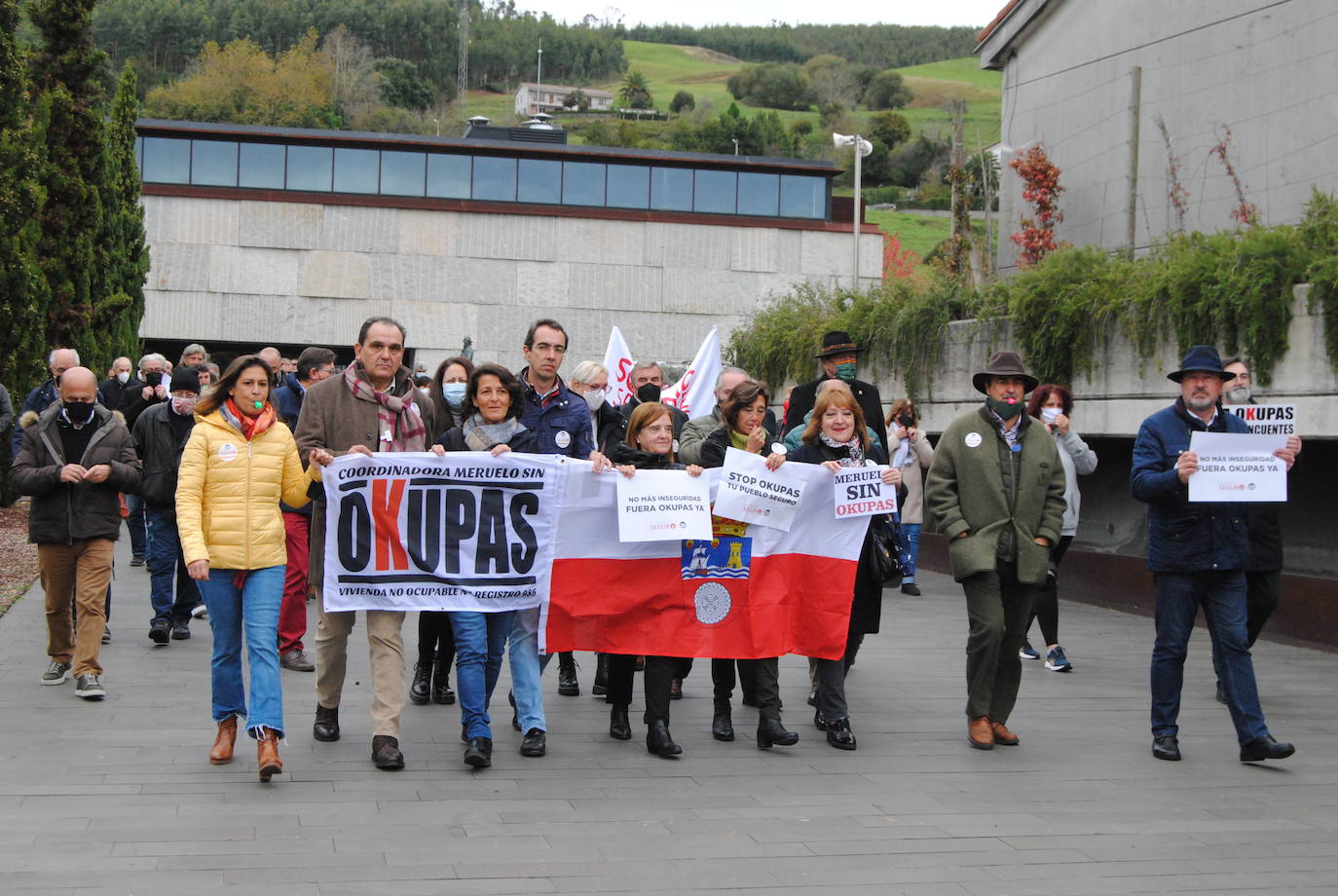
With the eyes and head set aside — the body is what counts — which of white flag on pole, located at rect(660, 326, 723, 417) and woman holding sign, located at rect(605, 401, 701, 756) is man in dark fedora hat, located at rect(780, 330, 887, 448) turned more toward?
the woman holding sign

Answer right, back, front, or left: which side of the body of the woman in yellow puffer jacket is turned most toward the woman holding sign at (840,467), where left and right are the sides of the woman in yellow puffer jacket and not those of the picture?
left

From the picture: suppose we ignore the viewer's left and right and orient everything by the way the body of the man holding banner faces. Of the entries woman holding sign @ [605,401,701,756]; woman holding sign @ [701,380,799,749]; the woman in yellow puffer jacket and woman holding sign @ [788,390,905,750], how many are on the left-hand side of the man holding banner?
3

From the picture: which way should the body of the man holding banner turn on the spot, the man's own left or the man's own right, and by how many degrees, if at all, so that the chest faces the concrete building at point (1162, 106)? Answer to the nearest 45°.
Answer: approximately 135° to the man's own left

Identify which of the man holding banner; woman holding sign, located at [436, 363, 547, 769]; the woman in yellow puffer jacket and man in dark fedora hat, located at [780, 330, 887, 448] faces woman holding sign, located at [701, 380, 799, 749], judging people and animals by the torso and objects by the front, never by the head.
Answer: the man in dark fedora hat

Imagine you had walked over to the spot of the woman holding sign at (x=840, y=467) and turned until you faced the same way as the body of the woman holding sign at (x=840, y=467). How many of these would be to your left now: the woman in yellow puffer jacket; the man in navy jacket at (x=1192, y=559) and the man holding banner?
1

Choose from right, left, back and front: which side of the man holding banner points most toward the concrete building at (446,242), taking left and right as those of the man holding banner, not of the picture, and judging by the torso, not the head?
back

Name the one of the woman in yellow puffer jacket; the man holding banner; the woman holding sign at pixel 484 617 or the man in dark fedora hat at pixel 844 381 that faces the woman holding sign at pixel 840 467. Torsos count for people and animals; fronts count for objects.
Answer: the man in dark fedora hat
